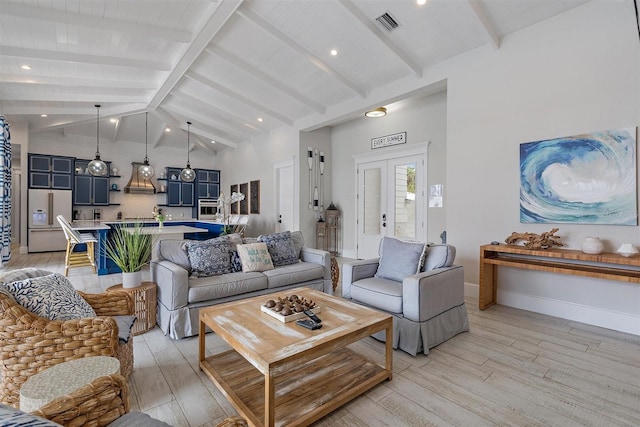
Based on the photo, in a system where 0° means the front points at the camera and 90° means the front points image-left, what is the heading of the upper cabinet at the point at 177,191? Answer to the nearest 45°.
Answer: approximately 0°

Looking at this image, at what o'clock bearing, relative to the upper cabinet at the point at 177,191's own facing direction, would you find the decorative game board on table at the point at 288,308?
The decorative game board on table is roughly at 12 o'clock from the upper cabinet.

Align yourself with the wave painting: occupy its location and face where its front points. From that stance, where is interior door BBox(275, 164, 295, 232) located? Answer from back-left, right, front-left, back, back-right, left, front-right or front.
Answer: front-right

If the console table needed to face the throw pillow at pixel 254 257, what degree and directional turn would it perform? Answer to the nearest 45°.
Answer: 0° — it already faces it

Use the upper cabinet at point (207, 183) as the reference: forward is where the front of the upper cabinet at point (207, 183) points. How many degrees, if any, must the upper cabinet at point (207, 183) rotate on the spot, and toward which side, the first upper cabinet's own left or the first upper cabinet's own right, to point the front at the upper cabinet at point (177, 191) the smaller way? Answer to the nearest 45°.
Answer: approximately 90° to the first upper cabinet's own right

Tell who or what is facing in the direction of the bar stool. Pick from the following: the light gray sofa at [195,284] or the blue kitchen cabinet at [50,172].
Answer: the blue kitchen cabinet

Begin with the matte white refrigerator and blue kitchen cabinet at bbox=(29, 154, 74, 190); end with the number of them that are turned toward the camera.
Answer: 2

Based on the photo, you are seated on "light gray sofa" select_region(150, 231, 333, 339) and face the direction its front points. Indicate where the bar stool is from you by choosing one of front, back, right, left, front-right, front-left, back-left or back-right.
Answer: back

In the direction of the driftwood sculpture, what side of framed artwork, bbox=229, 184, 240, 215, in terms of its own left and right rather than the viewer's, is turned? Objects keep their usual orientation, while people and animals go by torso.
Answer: left

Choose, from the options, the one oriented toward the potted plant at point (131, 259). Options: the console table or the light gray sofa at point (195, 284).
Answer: the console table

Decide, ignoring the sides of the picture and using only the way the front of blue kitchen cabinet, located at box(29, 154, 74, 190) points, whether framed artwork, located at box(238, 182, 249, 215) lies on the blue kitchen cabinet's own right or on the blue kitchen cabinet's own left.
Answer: on the blue kitchen cabinet's own left

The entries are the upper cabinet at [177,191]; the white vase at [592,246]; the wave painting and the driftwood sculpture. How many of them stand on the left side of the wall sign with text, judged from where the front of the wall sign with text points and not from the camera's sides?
3
